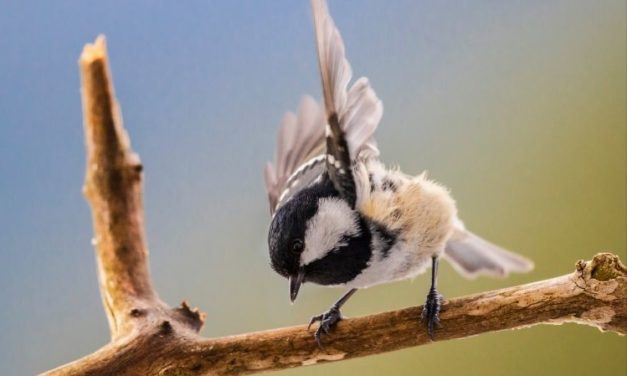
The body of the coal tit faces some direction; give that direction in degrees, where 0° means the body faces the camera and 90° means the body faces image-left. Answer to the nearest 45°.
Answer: approximately 45°
